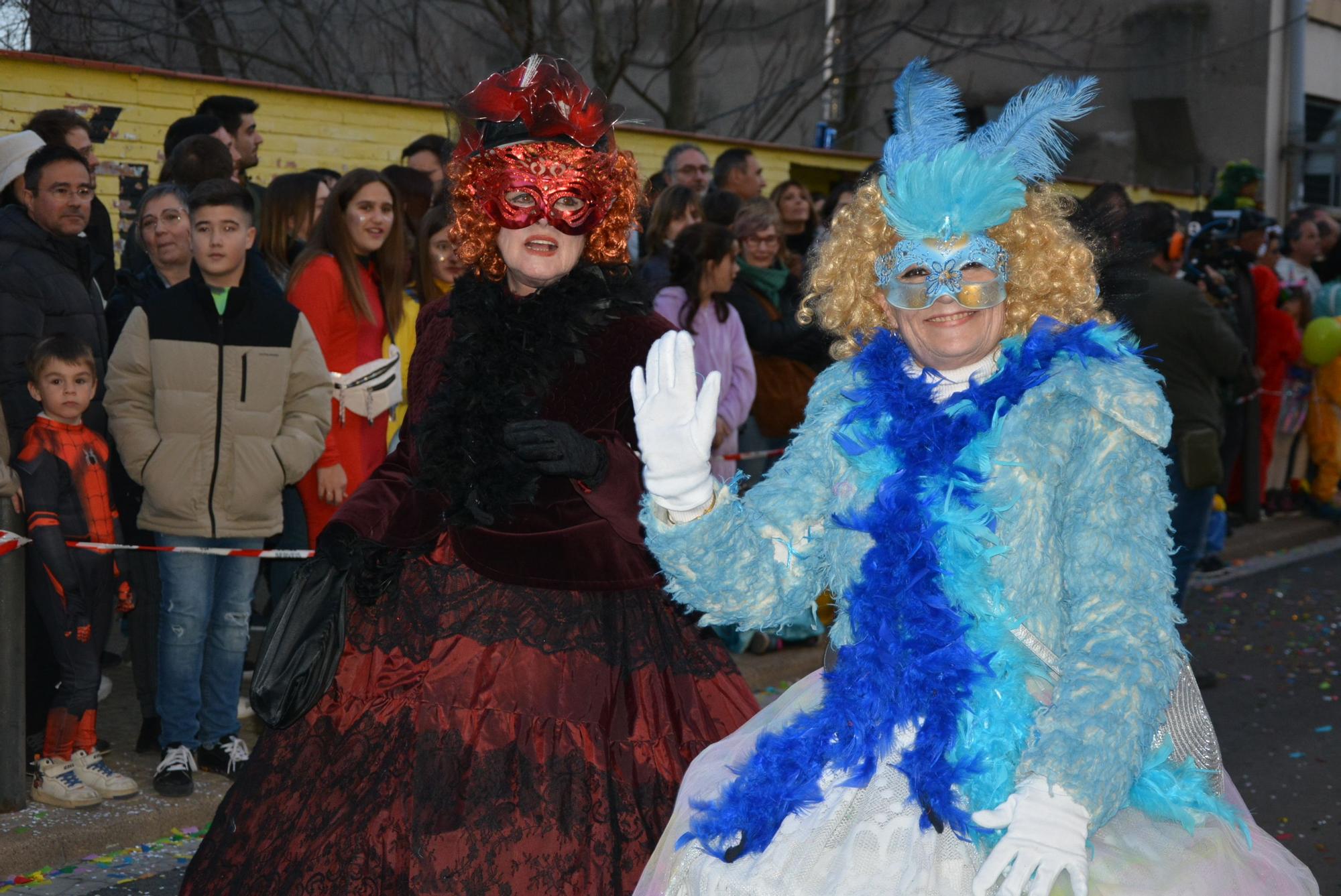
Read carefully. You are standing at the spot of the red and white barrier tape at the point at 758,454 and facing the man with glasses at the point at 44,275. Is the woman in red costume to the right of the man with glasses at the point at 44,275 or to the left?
left

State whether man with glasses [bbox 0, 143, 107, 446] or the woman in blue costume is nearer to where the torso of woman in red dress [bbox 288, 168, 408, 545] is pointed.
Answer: the woman in blue costume

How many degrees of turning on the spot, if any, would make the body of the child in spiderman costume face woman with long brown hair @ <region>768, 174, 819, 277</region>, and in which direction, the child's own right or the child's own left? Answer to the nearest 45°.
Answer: approximately 90° to the child's own left

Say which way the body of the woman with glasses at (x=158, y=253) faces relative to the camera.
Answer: toward the camera

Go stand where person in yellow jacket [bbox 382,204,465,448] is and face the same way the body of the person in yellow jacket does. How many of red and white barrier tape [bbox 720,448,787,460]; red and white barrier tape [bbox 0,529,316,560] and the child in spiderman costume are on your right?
2

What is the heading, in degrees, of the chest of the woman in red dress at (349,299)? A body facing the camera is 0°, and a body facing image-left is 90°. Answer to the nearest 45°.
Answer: approximately 315°

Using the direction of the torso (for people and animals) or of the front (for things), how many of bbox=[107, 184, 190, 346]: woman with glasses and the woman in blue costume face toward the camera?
2

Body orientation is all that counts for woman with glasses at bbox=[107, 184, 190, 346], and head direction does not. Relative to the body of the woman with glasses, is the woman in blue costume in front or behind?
in front

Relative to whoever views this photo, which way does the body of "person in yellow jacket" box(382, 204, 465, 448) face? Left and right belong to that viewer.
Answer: facing the viewer and to the right of the viewer

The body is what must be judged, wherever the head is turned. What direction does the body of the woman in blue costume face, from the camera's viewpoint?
toward the camera
